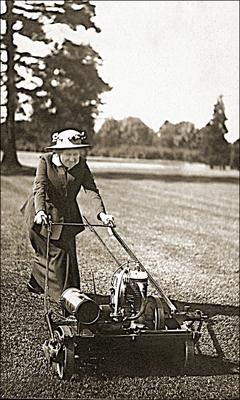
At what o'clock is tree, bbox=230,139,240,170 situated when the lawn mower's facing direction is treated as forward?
The tree is roughly at 8 o'clock from the lawn mower.

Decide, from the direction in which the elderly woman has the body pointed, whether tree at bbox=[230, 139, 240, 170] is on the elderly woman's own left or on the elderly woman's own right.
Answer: on the elderly woman's own left

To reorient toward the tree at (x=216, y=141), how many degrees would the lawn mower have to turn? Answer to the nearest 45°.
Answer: approximately 135° to its left

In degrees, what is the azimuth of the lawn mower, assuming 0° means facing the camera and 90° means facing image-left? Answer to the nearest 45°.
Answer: approximately 315°
